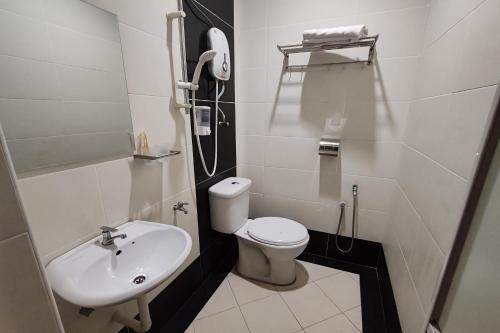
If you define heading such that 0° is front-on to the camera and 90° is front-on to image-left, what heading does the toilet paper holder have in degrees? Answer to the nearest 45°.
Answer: approximately 0°

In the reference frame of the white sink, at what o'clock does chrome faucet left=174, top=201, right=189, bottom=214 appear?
The chrome faucet is roughly at 9 o'clock from the white sink.

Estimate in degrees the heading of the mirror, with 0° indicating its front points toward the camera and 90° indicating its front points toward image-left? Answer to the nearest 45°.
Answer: approximately 315°

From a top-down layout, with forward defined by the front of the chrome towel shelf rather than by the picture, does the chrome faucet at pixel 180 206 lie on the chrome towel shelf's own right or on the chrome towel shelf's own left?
on the chrome towel shelf's own right

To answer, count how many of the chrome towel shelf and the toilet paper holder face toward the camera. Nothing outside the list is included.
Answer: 2

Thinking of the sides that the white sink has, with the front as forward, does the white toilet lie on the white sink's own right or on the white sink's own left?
on the white sink's own left

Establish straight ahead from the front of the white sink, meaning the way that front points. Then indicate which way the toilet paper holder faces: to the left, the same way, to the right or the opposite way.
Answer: to the right

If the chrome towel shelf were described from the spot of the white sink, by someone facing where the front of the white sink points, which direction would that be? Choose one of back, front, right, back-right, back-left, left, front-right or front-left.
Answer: front-left

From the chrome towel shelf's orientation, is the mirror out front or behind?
out front

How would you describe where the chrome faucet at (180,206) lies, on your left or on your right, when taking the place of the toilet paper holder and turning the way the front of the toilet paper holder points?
on your right
